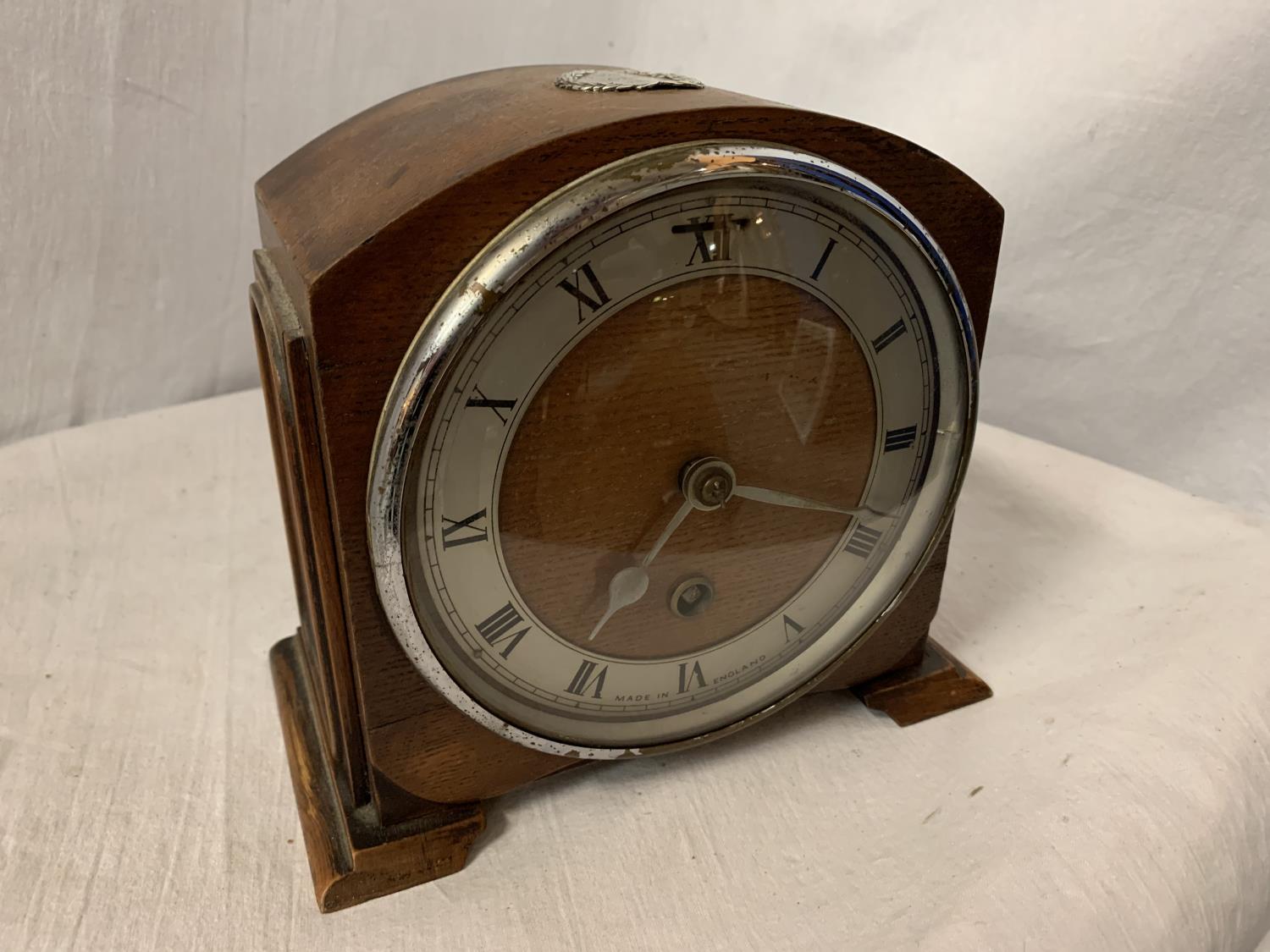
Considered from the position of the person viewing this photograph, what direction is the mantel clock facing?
facing the viewer and to the right of the viewer
